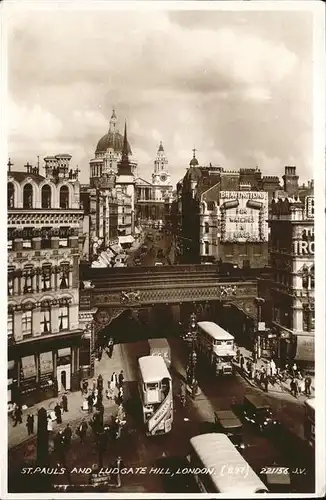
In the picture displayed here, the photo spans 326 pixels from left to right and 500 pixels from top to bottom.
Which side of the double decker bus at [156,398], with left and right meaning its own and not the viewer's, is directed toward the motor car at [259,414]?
right

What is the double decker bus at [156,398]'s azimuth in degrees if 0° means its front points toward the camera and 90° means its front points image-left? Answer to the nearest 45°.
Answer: approximately 180°

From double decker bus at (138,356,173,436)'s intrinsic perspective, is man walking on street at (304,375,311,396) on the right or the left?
on its right

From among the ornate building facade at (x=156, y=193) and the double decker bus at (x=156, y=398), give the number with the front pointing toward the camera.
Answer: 1

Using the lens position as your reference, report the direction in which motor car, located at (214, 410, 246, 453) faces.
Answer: facing the viewer and to the right of the viewer

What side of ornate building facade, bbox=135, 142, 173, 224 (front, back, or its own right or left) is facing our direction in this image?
front
